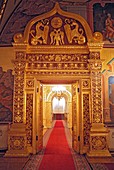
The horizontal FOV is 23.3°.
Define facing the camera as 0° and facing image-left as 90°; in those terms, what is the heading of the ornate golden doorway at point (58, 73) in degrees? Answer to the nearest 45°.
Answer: approximately 0°
